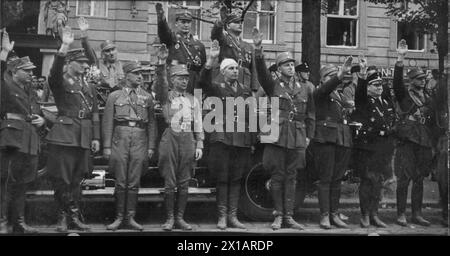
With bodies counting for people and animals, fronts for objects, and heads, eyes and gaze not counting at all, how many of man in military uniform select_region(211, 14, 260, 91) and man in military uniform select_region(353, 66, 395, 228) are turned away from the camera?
0

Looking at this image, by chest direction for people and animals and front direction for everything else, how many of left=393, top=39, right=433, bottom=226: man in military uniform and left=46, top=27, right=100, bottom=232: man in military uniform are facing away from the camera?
0

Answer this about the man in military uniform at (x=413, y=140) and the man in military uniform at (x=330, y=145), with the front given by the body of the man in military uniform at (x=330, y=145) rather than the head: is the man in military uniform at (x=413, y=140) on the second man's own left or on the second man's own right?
on the second man's own left

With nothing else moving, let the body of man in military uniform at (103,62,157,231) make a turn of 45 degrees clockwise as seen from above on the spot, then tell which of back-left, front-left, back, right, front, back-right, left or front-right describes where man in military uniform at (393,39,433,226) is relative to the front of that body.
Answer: back-left

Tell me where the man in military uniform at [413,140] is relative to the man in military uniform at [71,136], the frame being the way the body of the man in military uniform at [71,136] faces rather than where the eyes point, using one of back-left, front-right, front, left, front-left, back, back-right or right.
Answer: front-left

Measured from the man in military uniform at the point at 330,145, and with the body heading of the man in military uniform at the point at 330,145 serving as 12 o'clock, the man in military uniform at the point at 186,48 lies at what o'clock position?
the man in military uniform at the point at 186,48 is roughly at 4 o'clock from the man in military uniform at the point at 330,145.

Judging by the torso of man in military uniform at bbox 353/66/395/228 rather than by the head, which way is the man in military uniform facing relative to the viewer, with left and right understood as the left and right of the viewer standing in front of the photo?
facing the viewer and to the right of the viewer

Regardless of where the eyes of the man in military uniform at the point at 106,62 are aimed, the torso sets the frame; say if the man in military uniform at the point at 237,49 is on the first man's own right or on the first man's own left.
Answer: on the first man's own left

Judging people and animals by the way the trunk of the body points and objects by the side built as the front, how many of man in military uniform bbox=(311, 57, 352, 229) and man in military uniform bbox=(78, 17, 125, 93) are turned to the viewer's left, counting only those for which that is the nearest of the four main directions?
0

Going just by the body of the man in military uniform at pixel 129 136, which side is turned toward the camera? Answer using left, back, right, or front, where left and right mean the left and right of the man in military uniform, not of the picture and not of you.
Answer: front

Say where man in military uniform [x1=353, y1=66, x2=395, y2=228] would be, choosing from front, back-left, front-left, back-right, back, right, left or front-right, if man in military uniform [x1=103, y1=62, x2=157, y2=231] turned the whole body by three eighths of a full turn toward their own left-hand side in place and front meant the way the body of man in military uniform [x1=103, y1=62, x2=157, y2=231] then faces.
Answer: front-right

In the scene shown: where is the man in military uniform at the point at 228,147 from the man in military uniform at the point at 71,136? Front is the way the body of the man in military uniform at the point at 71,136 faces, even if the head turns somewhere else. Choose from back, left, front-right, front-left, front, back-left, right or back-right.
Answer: front-left
